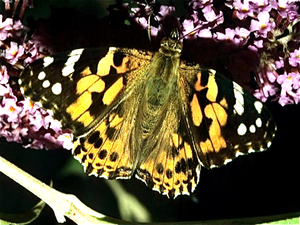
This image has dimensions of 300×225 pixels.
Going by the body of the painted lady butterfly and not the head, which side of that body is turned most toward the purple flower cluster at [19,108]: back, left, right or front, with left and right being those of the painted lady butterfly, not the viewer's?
left

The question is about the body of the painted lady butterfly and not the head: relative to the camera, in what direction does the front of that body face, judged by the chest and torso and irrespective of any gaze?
away from the camera
